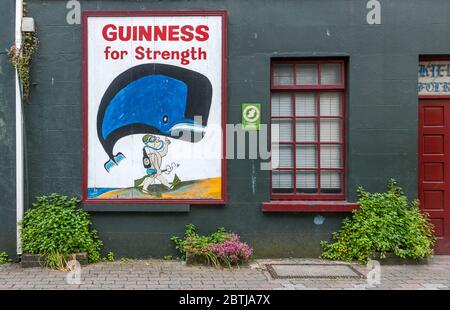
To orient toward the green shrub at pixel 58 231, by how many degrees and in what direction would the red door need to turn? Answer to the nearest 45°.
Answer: approximately 45° to its right

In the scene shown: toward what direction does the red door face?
toward the camera

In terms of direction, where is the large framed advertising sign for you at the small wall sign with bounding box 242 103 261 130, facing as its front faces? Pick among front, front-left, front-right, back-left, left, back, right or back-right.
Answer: right

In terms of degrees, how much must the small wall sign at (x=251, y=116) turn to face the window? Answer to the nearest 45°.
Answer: approximately 90° to its left

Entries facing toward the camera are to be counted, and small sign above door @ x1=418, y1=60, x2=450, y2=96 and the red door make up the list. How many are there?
2

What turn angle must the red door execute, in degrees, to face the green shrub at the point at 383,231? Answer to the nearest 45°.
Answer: approximately 45° to its right

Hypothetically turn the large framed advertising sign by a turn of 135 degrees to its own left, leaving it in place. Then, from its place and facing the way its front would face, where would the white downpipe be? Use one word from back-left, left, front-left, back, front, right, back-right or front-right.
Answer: back-left

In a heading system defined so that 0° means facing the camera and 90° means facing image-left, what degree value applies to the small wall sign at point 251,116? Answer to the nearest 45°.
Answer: approximately 0°

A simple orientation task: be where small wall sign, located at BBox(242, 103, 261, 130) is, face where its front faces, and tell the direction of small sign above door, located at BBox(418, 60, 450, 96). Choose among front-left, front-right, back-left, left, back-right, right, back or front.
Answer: left

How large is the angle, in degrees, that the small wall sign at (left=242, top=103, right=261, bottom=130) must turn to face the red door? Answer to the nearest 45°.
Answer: approximately 90° to its left
